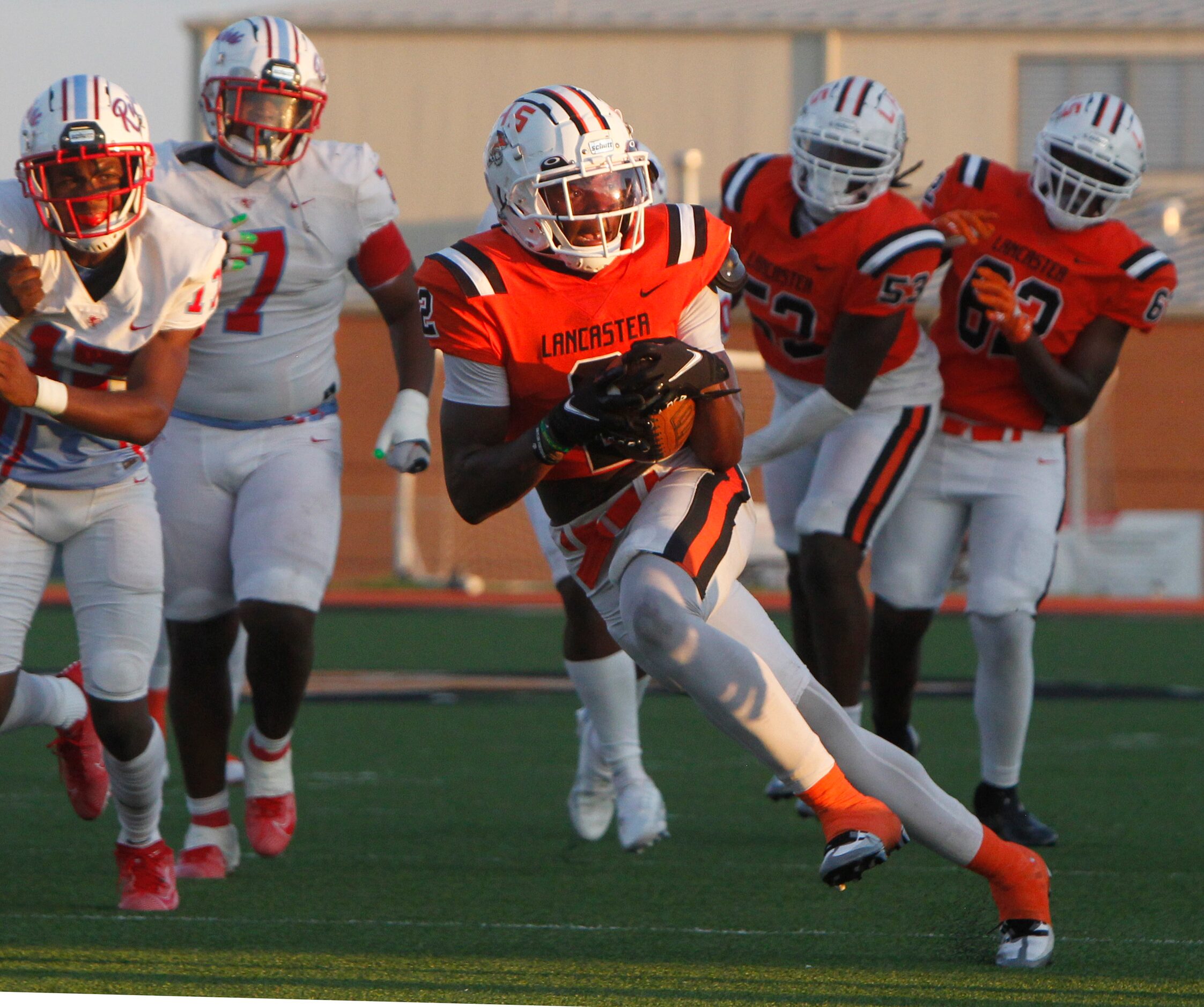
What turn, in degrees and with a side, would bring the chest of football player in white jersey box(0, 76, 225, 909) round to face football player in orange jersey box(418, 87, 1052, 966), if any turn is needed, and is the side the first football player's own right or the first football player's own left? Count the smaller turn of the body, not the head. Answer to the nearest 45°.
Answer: approximately 45° to the first football player's own left

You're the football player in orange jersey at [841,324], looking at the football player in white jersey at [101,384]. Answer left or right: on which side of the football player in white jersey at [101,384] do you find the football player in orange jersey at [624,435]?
left

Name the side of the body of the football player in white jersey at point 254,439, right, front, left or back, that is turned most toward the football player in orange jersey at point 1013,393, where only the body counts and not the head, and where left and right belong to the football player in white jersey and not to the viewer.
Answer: left

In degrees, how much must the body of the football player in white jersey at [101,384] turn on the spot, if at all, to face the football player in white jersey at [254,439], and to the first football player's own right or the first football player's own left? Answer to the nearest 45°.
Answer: approximately 135° to the first football player's own left

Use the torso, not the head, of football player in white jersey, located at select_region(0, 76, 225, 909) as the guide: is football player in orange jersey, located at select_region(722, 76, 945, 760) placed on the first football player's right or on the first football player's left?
on the first football player's left

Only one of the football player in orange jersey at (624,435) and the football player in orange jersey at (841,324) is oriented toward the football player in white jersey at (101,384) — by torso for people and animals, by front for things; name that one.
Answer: the football player in orange jersey at (841,324)

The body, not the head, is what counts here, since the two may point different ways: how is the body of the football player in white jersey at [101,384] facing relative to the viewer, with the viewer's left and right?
facing the viewer

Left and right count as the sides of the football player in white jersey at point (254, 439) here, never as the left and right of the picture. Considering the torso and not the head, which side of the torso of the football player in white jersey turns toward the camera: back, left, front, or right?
front

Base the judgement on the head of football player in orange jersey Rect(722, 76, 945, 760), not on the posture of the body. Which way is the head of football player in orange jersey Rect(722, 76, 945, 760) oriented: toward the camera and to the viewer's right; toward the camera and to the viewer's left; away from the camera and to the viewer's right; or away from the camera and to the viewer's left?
toward the camera and to the viewer's left

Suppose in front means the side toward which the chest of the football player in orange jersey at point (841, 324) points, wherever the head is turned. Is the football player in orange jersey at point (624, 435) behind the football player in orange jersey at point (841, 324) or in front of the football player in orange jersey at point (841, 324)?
in front

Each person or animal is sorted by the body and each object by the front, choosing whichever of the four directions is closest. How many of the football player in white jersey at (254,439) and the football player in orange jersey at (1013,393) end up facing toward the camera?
2
